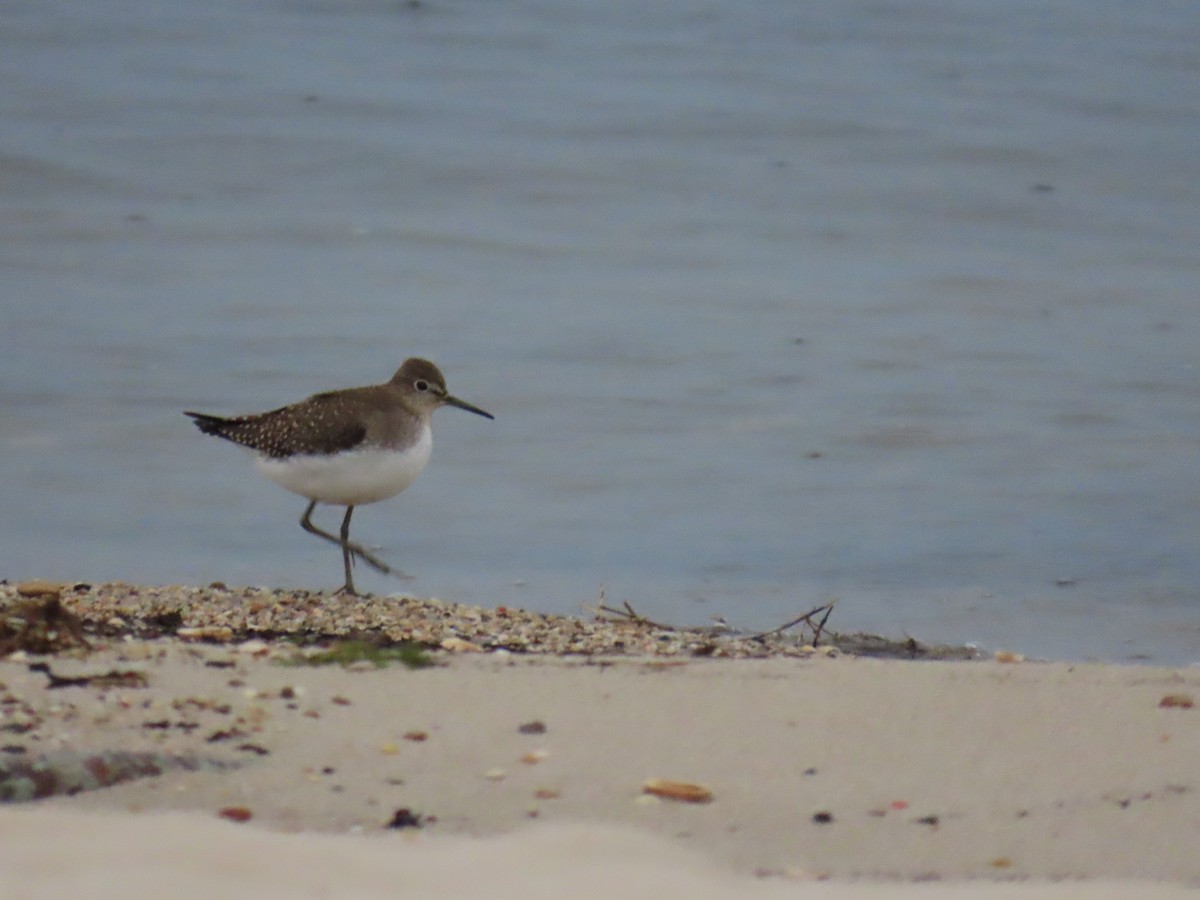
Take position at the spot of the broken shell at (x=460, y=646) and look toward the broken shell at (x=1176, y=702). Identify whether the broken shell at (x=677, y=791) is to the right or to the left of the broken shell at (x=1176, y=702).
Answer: right

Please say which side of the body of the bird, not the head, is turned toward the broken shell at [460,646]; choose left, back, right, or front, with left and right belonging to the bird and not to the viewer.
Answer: right

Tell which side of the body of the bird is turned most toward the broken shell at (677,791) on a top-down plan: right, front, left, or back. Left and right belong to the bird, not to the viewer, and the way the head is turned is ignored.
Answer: right

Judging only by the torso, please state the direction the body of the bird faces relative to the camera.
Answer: to the viewer's right
